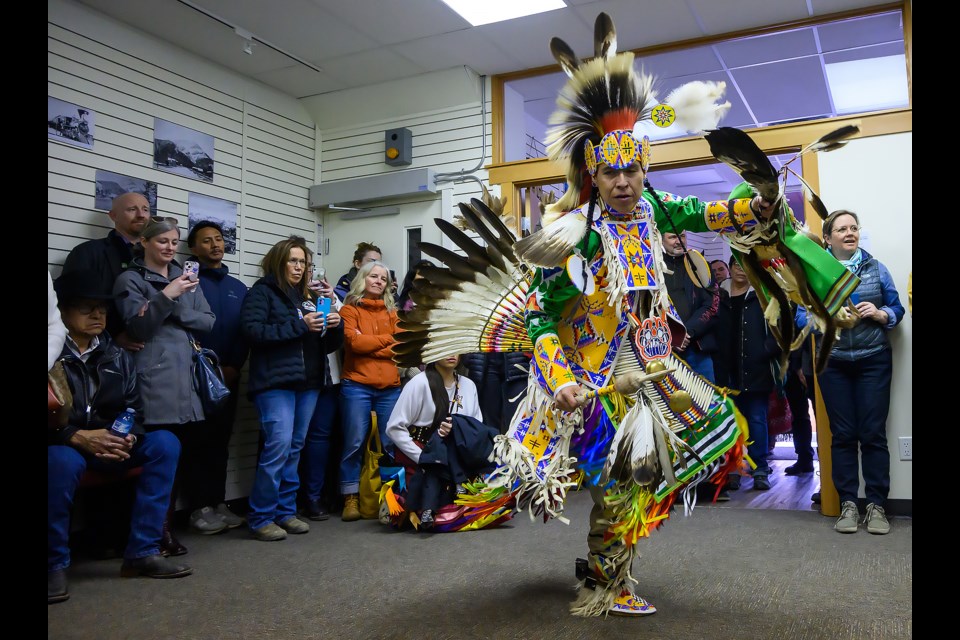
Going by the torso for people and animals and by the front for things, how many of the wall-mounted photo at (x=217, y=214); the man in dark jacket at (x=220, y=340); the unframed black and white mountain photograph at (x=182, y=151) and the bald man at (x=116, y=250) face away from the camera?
0

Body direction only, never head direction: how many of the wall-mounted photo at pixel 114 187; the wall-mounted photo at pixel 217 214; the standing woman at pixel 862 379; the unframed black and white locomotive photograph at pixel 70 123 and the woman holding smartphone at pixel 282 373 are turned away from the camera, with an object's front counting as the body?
0

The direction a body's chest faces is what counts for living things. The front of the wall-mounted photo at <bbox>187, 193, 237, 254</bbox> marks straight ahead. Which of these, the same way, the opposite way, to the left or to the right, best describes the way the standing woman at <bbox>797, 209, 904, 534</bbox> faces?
to the right

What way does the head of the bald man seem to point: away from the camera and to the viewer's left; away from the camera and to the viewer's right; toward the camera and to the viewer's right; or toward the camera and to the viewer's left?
toward the camera and to the viewer's right

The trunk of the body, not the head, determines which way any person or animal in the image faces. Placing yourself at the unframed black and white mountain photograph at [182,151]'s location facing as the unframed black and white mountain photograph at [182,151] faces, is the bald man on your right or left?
on your right

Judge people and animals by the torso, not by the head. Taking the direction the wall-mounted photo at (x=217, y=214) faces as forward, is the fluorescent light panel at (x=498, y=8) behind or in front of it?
in front

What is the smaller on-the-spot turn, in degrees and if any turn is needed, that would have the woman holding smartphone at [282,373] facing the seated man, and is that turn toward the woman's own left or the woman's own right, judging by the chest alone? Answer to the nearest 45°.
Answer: approximately 90° to the woman's own right

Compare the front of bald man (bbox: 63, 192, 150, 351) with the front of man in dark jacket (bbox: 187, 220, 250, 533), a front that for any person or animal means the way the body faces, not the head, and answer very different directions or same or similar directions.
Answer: same or similar directions

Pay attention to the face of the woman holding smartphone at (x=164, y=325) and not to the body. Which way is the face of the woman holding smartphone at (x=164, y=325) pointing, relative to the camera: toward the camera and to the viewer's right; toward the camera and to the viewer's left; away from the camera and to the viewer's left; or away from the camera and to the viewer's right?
toward the camera and to the viewer's right

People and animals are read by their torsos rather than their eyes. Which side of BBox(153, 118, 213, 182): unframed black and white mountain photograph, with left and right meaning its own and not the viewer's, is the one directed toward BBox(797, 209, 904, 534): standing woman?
front

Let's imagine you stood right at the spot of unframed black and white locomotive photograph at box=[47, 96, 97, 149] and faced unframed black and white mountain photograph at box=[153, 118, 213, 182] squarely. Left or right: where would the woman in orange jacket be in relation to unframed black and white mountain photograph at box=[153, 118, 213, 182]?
right
